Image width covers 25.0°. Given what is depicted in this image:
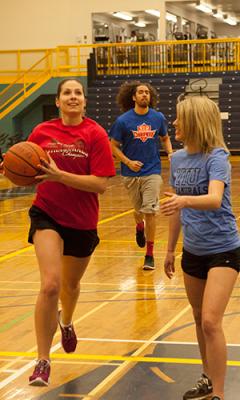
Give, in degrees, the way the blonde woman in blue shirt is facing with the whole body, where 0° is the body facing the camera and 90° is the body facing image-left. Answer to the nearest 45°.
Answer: approximately 45°

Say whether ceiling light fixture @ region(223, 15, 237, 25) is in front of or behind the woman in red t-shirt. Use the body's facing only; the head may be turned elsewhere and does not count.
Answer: behind

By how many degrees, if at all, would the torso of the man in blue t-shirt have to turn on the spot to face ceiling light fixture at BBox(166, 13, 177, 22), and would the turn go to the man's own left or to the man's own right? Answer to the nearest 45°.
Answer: approximately 180°

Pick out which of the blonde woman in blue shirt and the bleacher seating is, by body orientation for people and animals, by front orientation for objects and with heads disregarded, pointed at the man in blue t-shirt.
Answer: the bleacher seating

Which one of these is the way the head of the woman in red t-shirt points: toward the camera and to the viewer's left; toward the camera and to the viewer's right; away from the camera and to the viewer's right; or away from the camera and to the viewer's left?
toward the camera and to the viewer's right

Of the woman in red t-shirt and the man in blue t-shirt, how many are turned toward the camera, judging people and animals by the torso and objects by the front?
2

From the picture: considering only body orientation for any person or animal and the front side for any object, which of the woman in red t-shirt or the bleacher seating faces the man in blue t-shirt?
the bleacher seating

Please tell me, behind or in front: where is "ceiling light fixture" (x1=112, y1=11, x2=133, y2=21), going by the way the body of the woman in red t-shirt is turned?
behind

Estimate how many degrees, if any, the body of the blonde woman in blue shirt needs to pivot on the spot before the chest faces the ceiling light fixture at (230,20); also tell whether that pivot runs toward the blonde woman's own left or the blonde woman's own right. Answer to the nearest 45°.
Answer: approximately 135° to the blonde woman's own right

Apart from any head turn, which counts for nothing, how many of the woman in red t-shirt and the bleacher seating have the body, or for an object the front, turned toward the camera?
2
